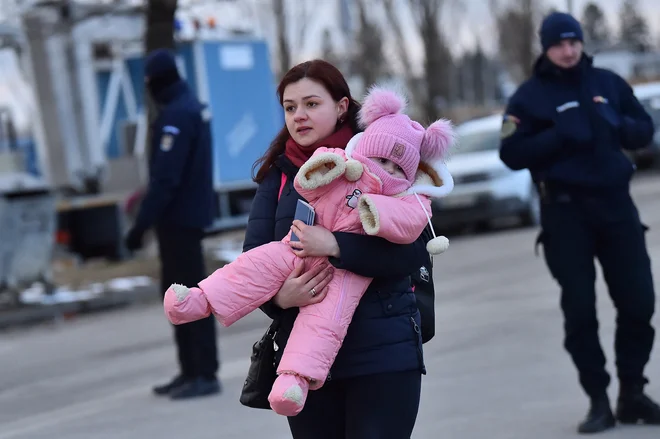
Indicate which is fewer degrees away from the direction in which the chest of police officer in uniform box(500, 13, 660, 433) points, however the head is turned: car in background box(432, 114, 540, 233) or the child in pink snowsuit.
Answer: the child in pink snowsuit

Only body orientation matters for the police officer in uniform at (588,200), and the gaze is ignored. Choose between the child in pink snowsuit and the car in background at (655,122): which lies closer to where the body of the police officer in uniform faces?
the child in pink snowsuit

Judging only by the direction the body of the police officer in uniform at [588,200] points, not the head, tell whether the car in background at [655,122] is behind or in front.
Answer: behind

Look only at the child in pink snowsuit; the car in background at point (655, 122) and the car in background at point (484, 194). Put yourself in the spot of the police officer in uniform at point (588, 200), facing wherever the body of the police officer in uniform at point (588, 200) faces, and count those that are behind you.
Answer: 2

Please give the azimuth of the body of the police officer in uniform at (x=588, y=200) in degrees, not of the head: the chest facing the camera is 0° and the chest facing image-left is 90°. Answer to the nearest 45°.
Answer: approximately 0°

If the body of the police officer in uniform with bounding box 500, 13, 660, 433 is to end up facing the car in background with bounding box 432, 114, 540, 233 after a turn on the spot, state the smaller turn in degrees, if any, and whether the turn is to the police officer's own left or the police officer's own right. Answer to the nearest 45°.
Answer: approximately 180°
